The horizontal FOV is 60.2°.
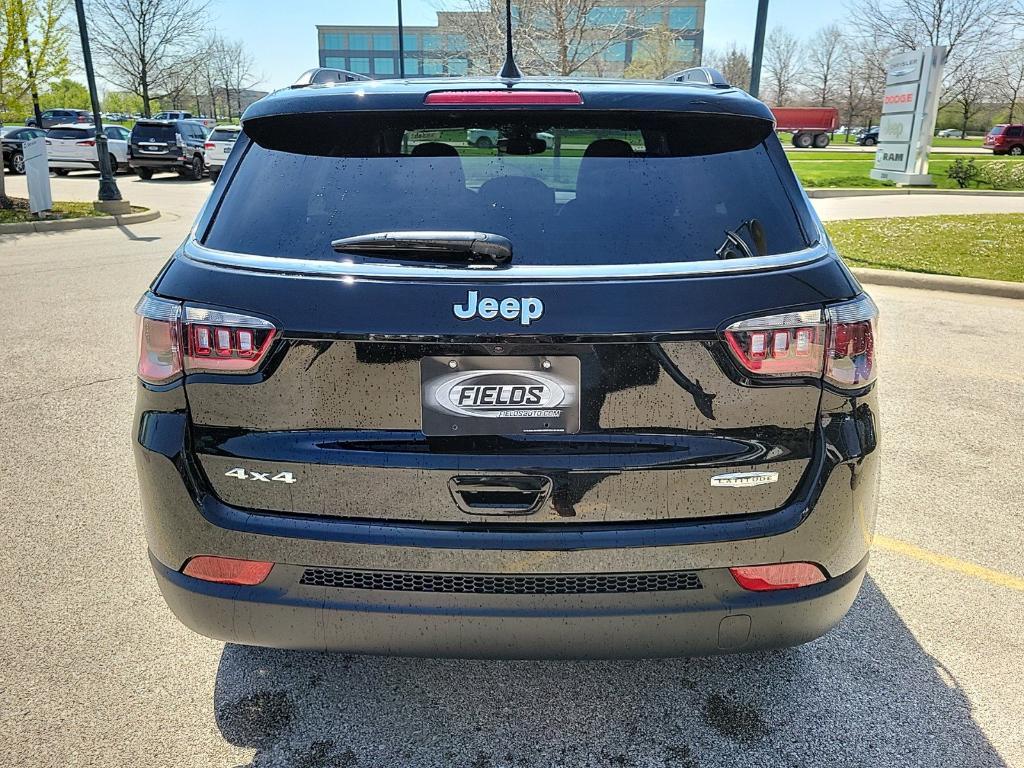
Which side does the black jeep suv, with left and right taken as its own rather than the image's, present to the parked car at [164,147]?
front

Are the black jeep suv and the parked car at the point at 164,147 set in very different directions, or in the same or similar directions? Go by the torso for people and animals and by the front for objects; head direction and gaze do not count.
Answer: same or similar directions

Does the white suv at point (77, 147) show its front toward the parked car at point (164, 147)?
no

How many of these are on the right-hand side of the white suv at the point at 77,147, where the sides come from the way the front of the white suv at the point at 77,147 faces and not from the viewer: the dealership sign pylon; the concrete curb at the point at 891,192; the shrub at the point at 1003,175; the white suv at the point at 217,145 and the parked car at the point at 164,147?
5

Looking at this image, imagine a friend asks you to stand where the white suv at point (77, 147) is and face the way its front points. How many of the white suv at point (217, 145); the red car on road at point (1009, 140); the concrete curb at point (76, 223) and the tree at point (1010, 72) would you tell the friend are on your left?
0

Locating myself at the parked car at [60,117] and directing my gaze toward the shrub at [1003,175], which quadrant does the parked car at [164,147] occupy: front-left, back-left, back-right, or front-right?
front-right

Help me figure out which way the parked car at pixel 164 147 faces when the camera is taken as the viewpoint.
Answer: facing away from the viewer and to the right of the viewer

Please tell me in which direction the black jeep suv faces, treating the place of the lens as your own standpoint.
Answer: facing away from the viewer

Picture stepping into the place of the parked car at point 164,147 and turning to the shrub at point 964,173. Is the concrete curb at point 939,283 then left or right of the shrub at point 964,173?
right

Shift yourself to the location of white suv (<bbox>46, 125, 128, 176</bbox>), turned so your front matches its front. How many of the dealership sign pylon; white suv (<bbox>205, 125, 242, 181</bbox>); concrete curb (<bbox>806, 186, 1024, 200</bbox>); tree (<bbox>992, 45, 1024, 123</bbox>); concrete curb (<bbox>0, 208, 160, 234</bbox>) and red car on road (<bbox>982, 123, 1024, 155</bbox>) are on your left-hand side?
0

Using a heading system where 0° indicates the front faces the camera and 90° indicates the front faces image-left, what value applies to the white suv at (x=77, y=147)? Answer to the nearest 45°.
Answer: approximately 225°

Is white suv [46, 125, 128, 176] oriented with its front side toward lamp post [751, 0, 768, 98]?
no

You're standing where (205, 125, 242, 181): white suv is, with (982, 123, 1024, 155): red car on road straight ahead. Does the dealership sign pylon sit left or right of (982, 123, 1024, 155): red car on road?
right

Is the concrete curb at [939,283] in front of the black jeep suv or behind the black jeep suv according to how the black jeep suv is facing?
in front

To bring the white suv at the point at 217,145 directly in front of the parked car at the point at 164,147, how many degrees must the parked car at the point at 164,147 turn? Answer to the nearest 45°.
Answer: approximately 45° to its right

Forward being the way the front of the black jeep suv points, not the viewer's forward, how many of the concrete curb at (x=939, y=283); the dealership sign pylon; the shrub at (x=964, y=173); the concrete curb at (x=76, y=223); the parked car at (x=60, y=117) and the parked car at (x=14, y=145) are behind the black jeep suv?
0

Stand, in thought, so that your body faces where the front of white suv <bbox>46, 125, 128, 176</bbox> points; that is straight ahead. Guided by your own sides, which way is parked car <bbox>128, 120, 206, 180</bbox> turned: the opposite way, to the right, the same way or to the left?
the same way

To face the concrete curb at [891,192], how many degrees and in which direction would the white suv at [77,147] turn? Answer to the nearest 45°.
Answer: approximately 90° to its right

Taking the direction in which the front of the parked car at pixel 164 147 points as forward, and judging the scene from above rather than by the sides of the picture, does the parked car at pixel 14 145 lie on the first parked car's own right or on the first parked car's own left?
on the first parked car's own left

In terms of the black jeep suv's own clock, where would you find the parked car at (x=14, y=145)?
The parked car is roughly at 11 o'clock from the black jeep suv.
